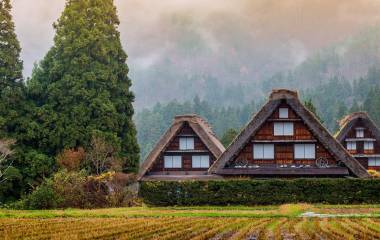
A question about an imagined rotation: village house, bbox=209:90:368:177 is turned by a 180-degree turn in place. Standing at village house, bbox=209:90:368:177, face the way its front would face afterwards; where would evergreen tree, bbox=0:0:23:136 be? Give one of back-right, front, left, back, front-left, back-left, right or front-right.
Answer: left

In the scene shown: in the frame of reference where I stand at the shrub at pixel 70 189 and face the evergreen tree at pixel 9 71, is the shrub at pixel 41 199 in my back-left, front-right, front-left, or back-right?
front-left

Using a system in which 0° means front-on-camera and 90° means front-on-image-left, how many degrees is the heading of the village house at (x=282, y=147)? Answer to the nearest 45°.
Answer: approximately 0°

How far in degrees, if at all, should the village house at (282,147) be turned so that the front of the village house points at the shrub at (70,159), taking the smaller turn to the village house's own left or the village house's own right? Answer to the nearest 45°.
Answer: approximately 90° to the village house's own right

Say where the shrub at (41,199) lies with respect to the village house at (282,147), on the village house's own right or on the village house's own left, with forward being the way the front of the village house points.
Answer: on the village house's own right

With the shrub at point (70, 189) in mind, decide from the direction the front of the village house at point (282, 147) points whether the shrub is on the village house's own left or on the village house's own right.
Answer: on the village house's own right
